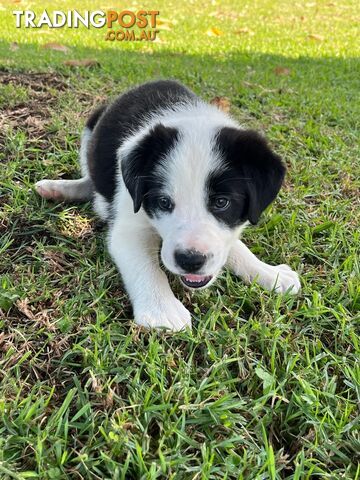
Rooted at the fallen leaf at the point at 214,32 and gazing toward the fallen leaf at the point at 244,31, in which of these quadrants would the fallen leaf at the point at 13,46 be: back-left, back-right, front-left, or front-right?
back-right

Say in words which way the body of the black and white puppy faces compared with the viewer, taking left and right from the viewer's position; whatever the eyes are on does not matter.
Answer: facing the viewer and to the right of the viewer

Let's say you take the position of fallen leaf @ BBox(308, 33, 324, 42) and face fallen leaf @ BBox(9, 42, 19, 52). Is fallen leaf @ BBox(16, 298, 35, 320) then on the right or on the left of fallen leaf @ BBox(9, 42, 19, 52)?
left

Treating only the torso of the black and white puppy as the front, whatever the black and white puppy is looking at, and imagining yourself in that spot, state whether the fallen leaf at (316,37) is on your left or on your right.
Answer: on your left

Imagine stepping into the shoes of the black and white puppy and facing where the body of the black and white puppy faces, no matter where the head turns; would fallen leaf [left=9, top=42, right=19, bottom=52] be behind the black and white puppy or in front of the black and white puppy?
behind

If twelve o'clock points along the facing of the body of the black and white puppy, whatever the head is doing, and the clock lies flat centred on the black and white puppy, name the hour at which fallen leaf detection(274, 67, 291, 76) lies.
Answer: The fallen leaf is roughly at 8 o'clock from the black and white puppy.

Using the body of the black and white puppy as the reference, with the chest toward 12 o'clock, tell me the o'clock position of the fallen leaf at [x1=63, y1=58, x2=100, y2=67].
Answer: The fallen leaf is roughly at 7 o'clock from the black and white puppy.

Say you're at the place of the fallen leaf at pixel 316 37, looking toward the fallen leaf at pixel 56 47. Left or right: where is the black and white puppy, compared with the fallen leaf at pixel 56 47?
left

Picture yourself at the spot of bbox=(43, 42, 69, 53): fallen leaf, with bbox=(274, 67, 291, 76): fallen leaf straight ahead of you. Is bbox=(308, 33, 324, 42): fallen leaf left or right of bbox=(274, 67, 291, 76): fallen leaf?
left

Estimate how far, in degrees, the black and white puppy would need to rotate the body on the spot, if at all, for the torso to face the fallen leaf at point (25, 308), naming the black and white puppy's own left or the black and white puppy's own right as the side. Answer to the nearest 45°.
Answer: approximately 90° to the black and white puppy's own right
